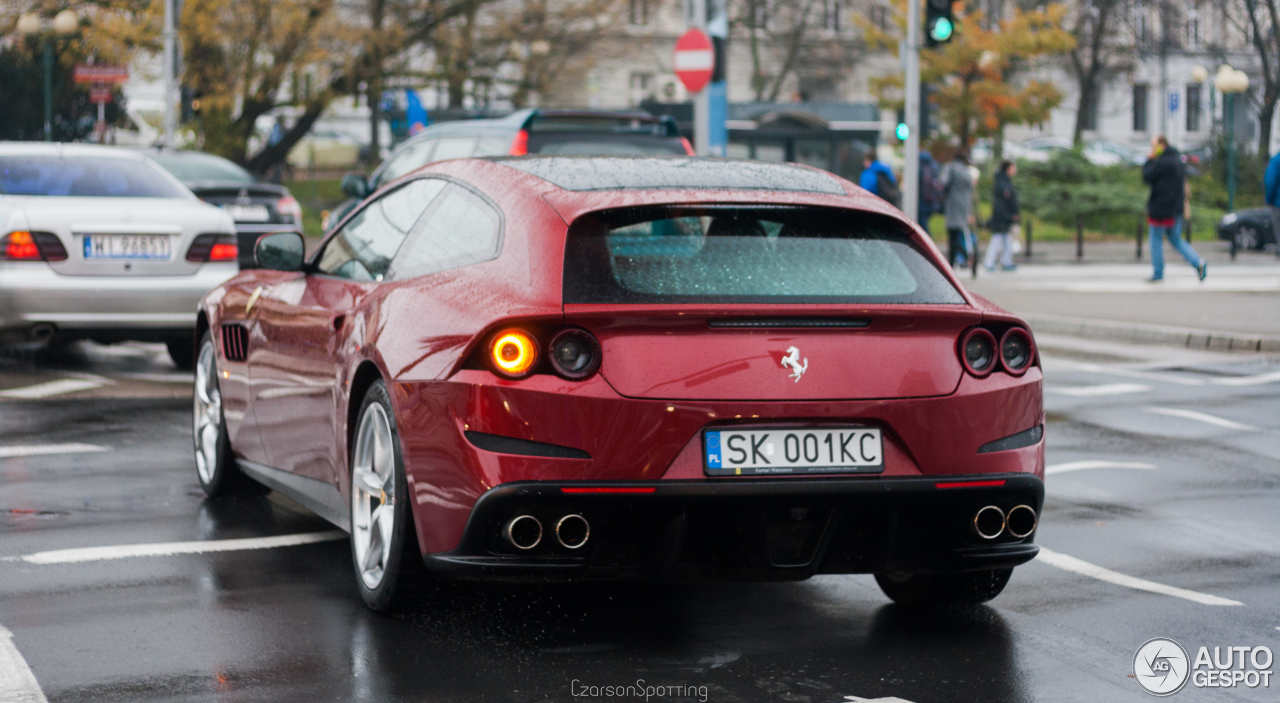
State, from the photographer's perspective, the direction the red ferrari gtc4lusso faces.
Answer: facing away from the viewer and to the left of the viewer

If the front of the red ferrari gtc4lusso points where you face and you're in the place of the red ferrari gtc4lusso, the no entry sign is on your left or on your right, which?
on your right

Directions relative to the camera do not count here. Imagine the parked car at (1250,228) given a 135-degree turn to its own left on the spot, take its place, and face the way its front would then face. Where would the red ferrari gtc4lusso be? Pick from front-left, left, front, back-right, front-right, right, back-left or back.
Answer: front-right

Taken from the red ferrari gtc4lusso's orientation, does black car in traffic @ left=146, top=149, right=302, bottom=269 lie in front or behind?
in front

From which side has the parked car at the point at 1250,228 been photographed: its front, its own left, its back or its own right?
left
